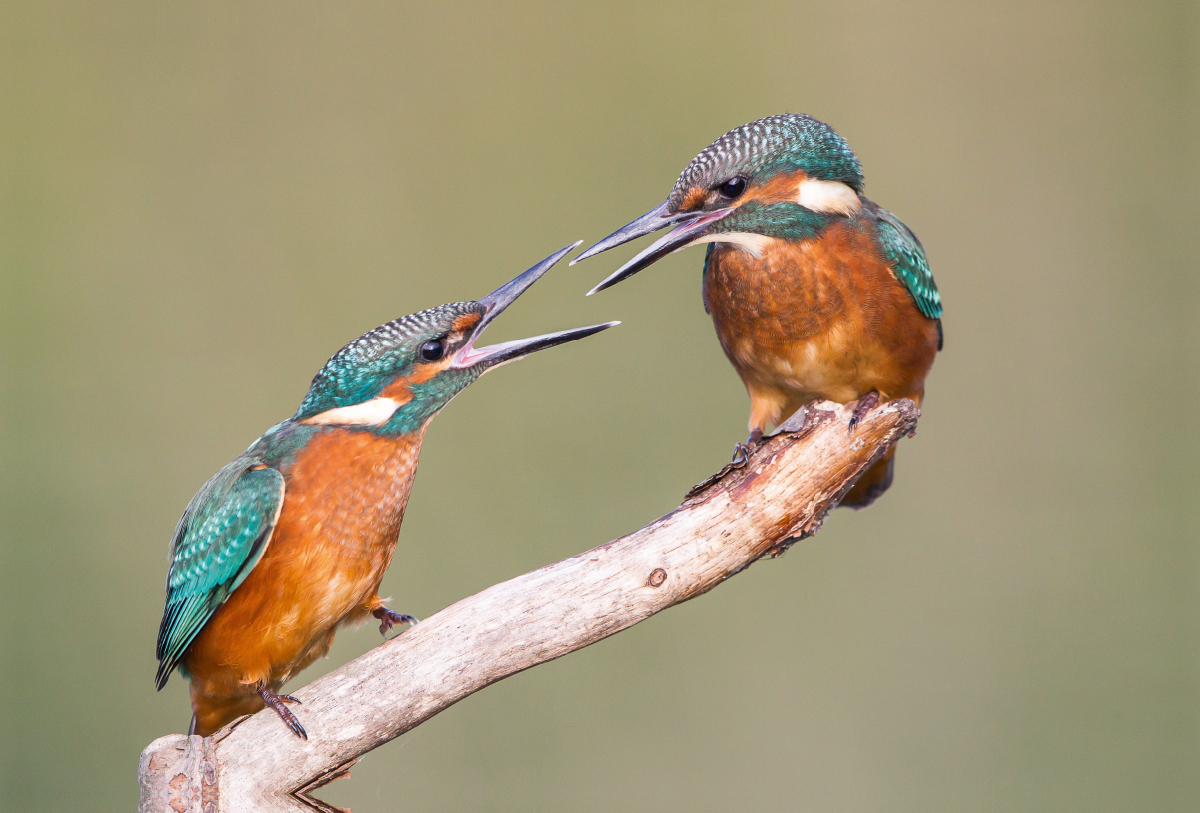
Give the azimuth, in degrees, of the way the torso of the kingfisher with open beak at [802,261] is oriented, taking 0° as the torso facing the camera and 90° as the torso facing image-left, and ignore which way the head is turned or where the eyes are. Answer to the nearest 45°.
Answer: approximately 45°
